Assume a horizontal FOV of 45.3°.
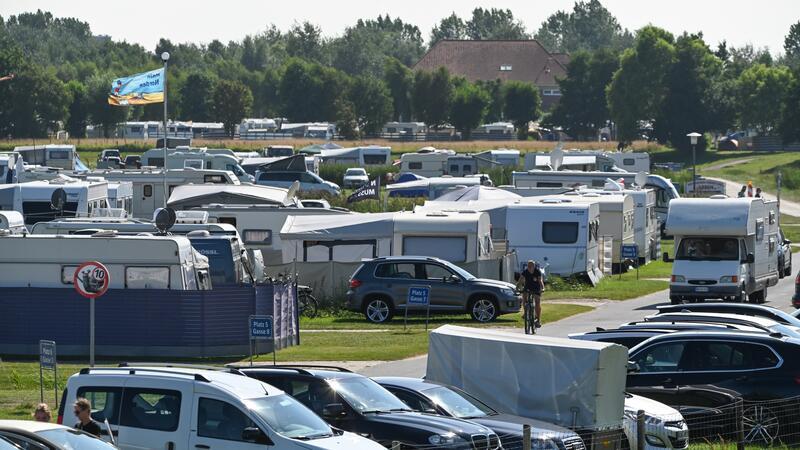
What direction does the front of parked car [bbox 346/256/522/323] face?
to the viewer's right

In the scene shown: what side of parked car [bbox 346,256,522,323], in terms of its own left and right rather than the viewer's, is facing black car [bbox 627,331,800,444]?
right

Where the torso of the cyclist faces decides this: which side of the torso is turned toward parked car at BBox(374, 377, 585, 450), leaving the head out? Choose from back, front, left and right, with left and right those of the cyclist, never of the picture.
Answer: front

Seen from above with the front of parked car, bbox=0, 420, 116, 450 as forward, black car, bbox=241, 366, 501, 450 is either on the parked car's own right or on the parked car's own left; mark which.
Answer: on the parked car's own left

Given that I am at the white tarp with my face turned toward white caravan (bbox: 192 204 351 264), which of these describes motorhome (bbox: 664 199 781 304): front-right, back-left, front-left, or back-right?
front-right

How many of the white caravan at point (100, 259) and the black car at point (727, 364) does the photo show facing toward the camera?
0

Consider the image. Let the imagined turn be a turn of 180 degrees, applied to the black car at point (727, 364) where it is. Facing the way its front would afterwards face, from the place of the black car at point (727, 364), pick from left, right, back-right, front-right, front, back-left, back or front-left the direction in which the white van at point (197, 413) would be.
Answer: back-right

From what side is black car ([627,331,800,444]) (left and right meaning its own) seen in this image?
left

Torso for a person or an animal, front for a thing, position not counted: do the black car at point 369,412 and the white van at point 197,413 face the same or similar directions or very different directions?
same or similar directions

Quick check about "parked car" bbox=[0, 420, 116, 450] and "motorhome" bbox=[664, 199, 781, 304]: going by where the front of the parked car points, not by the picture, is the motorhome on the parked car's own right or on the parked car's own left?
on the parked car's own left

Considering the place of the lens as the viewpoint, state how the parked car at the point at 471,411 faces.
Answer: facing the viewer and to the right of the viewer

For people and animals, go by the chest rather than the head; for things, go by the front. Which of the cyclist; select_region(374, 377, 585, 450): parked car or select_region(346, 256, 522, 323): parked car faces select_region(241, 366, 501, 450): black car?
the cyclist

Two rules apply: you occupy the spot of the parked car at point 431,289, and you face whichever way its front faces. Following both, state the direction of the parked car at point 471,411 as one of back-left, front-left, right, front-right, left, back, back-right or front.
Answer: right

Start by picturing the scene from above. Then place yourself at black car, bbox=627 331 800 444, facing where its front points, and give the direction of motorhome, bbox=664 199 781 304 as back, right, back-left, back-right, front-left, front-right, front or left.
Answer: right
